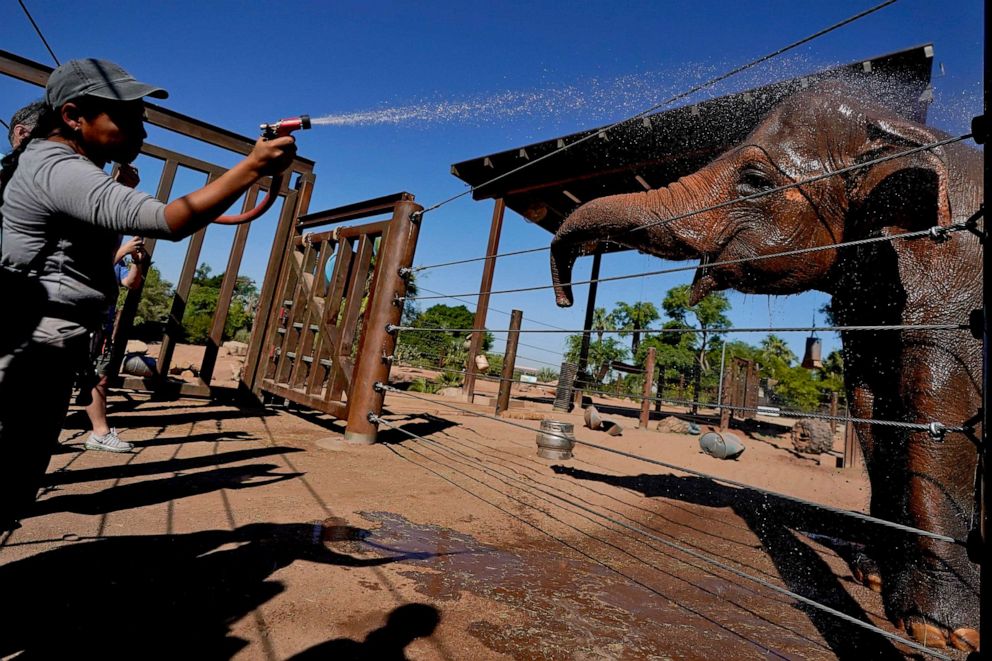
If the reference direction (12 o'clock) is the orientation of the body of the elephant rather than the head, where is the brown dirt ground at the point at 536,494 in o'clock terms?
The brown dirt ground is roughly at 12 o'clock from the elephant.

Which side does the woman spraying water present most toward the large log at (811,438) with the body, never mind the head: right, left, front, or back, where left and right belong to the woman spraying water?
front

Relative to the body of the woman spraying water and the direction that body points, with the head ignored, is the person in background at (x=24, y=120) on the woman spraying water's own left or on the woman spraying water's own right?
on the woman spraying water's own left

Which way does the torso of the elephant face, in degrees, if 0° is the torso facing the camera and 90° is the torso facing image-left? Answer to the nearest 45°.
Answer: approximately 90°

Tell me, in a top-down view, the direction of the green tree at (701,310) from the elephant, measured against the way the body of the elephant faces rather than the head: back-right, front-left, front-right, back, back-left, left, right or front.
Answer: right

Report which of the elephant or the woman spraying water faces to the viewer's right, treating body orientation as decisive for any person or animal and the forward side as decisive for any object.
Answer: the woman spraying water

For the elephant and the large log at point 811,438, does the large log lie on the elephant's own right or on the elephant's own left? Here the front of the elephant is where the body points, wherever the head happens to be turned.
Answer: on the elephant's own right

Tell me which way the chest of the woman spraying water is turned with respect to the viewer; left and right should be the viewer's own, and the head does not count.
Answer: facing to the right of the viewer

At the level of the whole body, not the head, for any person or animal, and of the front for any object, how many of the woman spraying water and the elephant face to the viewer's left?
1
